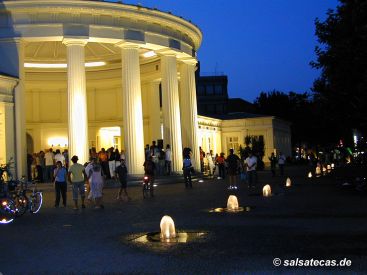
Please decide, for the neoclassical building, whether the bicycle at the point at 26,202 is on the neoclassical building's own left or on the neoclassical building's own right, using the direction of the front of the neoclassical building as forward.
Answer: on the neoclassical building's own right
